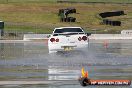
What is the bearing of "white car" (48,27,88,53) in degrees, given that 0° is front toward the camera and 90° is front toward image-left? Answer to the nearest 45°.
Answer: approximately 180°
